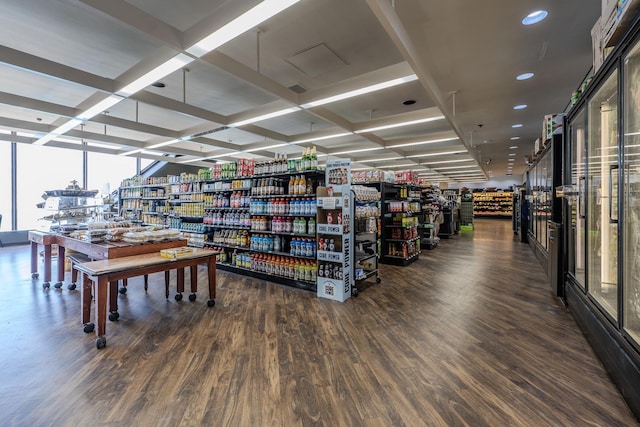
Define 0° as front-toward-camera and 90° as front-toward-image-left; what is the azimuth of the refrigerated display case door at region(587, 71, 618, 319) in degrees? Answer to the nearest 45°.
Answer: approximately 90°

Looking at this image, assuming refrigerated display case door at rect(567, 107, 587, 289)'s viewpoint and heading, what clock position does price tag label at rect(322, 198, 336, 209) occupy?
The price tag label is roughly at 11 o'clock from the refrigerated display case door.

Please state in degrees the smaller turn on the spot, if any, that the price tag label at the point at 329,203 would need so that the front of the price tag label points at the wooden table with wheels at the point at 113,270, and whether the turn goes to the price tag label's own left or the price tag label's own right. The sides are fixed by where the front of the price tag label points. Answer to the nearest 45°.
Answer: approximately 45° to the price tag label's own right

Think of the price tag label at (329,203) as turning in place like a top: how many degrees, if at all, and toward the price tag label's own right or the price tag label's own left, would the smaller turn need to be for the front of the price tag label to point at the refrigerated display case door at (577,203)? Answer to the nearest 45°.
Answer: approximately 90° to the price tag label's own left

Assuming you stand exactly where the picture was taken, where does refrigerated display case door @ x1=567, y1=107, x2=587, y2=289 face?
facing to the left of the viewer

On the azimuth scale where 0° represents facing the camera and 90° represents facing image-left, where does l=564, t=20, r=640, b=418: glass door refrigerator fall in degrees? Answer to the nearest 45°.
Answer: approximately 90°

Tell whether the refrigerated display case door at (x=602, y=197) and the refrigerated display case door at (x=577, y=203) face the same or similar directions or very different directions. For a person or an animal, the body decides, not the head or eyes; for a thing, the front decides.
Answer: same or similar directions

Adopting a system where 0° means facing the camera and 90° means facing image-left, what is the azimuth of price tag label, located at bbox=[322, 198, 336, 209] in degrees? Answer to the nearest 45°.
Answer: approximately 0°

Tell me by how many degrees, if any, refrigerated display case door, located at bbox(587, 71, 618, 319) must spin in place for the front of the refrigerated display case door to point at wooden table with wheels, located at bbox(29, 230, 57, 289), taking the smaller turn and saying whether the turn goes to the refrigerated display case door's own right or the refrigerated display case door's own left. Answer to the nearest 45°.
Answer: approximately 45° to the refrigerated display case door's own left

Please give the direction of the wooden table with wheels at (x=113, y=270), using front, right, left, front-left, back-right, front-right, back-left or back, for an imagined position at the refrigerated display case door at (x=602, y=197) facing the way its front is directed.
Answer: front-left

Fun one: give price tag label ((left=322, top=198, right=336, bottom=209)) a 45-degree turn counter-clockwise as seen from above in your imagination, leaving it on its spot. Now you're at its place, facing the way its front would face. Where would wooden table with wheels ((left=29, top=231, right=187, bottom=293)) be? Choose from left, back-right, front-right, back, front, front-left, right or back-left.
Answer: back-right

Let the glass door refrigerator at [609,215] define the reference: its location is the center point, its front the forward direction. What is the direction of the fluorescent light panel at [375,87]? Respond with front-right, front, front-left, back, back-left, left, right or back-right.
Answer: front
